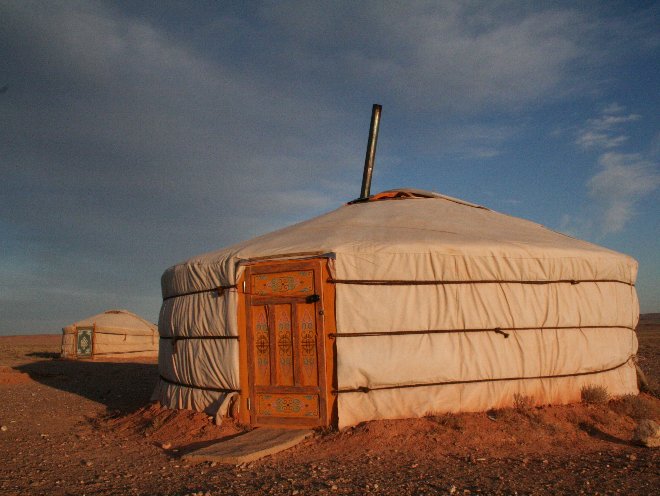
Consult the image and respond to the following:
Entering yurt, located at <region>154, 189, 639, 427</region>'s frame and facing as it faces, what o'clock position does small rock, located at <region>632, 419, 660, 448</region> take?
The small rock is roughly at 8 o'clock from the yurt.

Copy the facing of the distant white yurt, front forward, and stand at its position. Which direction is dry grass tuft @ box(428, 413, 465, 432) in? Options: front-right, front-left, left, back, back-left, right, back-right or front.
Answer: front-left

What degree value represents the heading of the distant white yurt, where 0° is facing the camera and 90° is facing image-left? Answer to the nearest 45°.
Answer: approximately 45°

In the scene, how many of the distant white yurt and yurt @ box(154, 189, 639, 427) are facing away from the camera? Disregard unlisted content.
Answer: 0

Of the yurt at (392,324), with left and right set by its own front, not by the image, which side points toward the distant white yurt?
right

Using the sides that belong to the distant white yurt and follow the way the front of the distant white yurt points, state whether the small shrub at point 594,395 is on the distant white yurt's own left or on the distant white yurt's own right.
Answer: on the distant white yurt's own left

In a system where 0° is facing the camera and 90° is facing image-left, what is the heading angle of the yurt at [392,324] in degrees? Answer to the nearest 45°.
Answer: approximately 45°

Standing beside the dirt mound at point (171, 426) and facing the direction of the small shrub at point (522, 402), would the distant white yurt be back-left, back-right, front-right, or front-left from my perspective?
back-left
